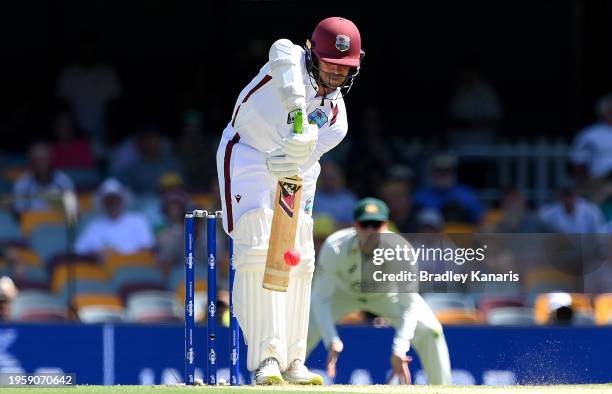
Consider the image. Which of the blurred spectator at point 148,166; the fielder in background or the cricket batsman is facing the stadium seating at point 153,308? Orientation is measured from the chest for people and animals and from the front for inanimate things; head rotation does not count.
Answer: the blurred spectator

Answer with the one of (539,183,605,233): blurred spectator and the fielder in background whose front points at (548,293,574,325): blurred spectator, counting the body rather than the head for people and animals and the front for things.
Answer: (539,183,605,233): blurred spectator

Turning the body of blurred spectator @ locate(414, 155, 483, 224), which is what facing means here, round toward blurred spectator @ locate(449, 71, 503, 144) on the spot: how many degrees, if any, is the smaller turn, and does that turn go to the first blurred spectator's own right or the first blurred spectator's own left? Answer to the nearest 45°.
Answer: approximately 180°

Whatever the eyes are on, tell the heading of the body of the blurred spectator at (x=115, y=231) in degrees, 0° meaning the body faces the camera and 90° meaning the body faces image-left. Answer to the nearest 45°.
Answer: approximately 0°

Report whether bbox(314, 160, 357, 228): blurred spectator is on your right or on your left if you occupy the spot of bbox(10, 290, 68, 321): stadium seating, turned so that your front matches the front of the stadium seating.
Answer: on your left
